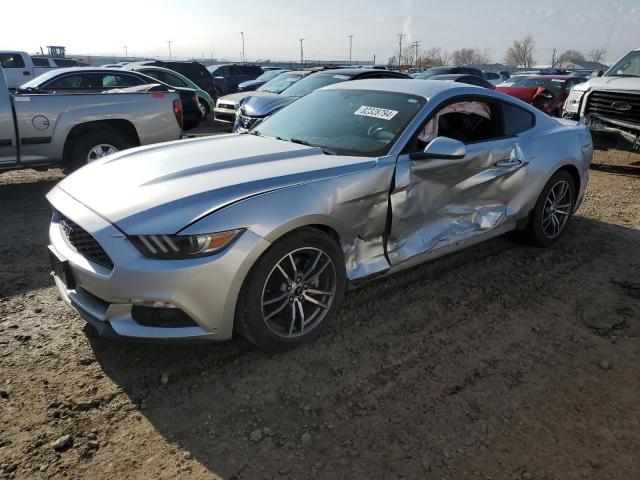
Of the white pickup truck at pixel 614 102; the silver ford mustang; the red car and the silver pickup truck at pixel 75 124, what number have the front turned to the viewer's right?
0

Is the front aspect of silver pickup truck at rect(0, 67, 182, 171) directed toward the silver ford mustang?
no

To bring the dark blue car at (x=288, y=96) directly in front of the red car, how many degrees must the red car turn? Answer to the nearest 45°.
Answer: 0° — it already faces it

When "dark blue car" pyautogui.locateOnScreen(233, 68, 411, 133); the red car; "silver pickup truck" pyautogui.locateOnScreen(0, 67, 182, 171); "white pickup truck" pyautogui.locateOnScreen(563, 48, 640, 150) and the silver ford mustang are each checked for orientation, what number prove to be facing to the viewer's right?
0

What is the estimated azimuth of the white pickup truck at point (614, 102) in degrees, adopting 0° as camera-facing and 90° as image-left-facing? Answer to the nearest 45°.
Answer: approximately 45°

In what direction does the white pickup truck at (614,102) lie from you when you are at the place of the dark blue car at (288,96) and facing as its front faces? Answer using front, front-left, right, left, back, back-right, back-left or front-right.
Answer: back-left

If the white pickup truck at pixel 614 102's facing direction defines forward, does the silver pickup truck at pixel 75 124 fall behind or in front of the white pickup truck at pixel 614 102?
in front

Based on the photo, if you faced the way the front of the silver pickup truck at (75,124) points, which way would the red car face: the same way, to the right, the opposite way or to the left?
the same way

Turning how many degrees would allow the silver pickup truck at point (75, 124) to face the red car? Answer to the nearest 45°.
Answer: approximately 180°

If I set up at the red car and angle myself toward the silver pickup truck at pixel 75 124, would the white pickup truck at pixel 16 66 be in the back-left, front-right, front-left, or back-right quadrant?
front-right

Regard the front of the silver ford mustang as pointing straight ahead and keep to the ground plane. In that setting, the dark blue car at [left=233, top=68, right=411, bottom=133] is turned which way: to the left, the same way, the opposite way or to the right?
the same way

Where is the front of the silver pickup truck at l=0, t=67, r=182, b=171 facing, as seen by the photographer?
facing to the left of the viewer

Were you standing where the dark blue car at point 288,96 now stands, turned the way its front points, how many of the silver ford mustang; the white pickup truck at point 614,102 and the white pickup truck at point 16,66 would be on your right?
1

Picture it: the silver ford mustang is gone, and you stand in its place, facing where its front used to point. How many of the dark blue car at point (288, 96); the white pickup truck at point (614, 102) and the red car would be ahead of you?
0

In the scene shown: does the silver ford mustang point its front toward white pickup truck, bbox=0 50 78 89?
no

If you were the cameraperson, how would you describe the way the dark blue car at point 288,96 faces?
facing the viewer and to the left of the viewer

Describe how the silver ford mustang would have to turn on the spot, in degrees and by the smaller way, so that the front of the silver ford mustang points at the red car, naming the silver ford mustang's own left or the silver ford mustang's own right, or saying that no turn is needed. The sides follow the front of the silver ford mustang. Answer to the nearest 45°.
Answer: approximately 180°

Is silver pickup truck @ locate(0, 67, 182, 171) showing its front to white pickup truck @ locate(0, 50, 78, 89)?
no

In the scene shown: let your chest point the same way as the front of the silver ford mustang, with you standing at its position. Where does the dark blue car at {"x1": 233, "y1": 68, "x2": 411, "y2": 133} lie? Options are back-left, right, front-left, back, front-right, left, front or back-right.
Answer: back-right

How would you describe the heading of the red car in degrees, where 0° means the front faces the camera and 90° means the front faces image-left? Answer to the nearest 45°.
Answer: approximately 45°
